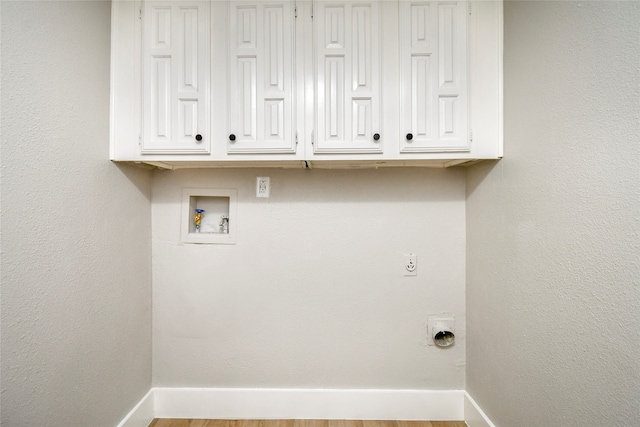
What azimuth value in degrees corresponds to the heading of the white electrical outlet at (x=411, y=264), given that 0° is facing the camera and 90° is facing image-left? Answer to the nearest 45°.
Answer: approximately 0°

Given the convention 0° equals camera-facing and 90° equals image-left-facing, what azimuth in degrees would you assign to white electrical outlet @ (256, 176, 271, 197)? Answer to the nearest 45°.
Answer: approximately 0°

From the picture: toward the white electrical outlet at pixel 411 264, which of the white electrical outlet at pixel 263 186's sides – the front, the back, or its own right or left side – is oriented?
left
